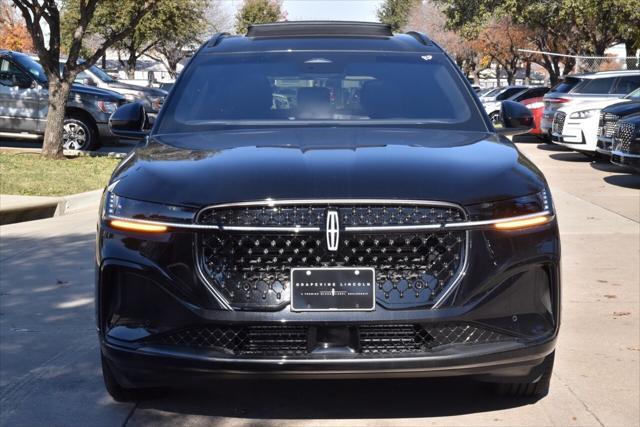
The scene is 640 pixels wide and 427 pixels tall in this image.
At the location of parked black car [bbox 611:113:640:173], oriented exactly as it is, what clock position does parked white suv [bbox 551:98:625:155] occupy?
The parked white suv is roughly at 4 o'clock from the parked black car.

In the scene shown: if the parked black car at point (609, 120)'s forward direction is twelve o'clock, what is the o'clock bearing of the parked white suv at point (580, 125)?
The parked white suv is roughly at 4 o'clock from the parked black car.

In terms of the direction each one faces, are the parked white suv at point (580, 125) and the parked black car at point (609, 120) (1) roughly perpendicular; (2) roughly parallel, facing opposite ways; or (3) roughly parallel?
roughly parallel

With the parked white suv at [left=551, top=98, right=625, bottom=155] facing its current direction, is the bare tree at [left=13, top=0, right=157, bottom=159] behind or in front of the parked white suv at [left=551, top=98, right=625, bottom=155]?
in front

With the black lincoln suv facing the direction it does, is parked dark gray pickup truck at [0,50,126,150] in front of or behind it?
behind

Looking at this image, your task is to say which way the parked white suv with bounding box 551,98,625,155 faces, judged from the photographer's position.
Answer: facing the viewer and to the left of the viewer

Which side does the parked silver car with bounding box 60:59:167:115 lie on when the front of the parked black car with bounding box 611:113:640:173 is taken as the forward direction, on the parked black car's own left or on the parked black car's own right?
on the parked black car's own right

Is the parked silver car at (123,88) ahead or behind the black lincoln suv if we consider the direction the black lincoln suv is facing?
behind

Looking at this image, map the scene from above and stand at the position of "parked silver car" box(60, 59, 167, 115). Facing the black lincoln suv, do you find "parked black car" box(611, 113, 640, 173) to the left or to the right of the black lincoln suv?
left

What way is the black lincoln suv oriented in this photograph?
toward the camera

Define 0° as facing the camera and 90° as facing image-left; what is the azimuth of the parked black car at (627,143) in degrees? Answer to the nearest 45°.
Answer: approximately 45°

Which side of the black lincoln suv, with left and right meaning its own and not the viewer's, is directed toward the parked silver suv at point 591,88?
back

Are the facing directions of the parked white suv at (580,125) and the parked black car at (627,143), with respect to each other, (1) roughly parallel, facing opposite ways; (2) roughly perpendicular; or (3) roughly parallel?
roughly parallel

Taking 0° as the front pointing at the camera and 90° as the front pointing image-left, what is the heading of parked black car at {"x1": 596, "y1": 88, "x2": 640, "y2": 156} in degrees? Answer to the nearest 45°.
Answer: approximately 45°
